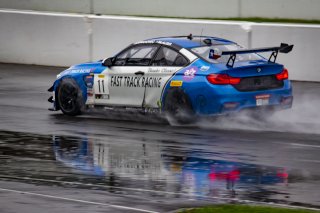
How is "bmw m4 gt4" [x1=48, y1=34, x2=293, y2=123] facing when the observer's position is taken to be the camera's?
facing away from the viewer and to the left of the viewer
